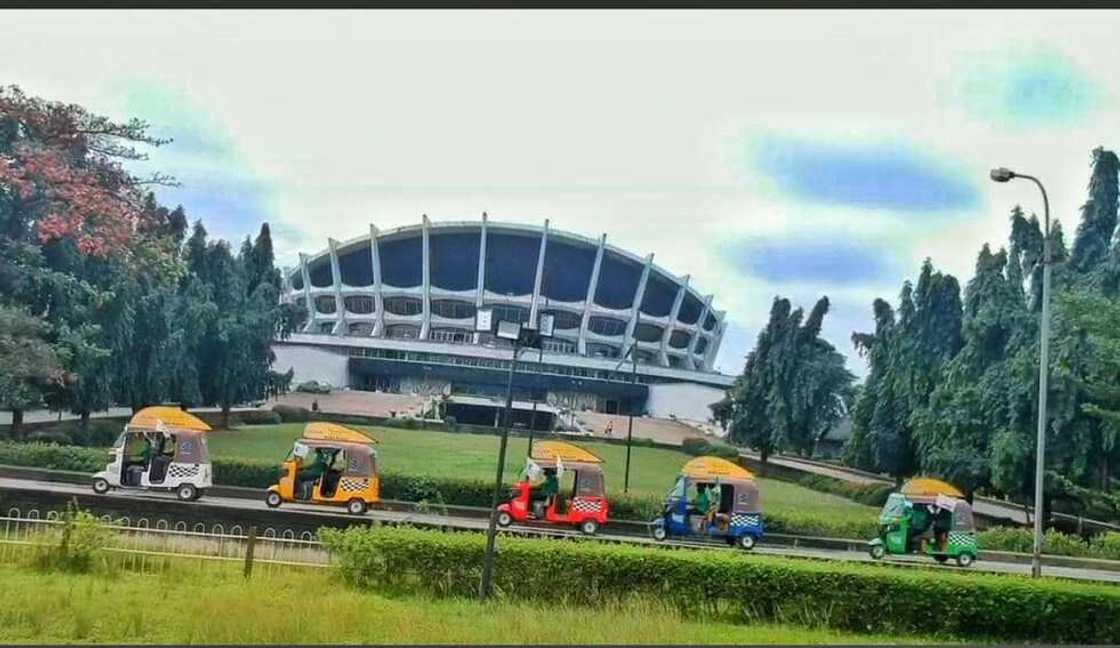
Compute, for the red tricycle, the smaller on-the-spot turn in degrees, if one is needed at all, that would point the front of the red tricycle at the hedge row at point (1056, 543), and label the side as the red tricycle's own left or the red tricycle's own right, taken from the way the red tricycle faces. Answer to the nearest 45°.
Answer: approximately 180°

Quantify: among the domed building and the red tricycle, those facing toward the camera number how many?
1

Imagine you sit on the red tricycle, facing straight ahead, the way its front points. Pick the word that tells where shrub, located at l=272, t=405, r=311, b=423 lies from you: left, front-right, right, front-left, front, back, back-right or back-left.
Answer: front-right

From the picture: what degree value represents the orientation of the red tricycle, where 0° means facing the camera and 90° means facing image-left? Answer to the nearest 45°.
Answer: approximately 90°

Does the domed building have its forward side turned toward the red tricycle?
yes

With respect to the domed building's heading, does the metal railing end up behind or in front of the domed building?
in front

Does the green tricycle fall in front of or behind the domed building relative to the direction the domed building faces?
in front

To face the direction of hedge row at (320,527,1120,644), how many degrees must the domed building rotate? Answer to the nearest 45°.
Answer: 0° — it already faces it

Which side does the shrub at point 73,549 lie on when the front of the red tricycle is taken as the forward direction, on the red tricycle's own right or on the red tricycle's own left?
on the red tricycle's own left

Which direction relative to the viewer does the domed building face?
toward the camera

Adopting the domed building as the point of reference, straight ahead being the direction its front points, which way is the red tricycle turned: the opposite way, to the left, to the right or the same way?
to the right

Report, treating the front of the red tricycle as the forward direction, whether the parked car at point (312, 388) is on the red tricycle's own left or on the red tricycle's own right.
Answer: on the red tricycle's own right

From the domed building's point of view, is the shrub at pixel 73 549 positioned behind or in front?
in front

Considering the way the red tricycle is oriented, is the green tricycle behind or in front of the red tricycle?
behind

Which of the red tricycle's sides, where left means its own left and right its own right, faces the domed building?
right
